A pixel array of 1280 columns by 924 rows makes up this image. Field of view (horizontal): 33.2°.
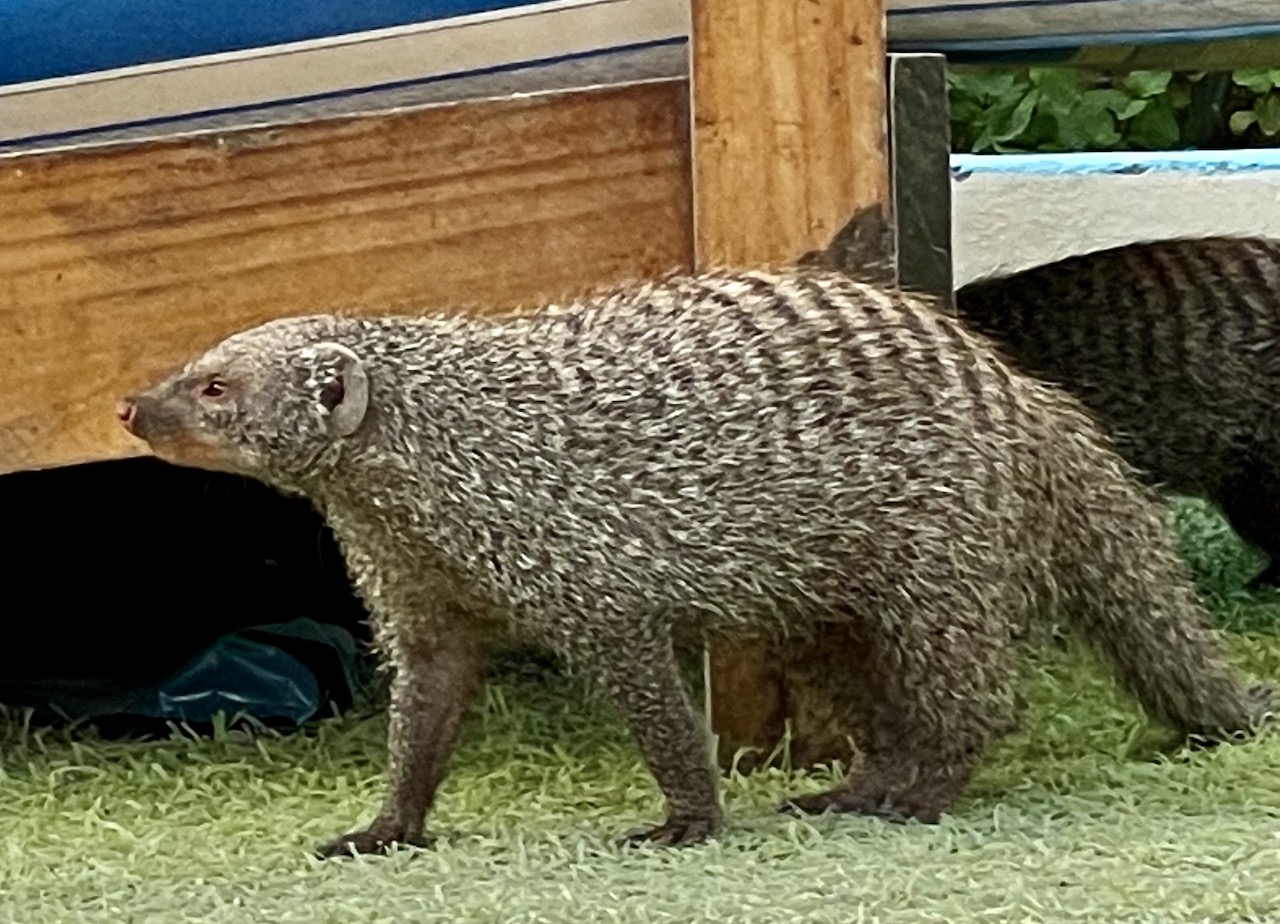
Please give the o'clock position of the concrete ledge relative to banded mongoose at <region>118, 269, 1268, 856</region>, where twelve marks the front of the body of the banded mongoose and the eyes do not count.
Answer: The concrete ledge is roughly at 4 o'clock from the banded mongoose.

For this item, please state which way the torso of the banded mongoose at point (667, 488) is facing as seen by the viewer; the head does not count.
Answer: to the viewer's left
